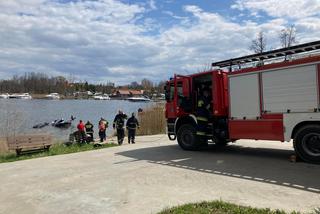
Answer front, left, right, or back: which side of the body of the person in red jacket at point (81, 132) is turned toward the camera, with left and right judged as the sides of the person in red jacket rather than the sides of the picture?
back

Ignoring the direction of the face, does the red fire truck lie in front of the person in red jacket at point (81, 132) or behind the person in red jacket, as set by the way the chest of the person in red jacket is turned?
behind

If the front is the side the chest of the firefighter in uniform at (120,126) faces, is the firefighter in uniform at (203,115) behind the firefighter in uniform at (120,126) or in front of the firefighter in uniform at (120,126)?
behind

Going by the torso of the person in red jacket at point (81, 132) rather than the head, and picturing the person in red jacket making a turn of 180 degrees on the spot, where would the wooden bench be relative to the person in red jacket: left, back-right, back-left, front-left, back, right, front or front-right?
front-right

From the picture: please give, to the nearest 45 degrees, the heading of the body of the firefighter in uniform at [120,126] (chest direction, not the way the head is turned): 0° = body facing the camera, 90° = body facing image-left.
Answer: approximately 180°
